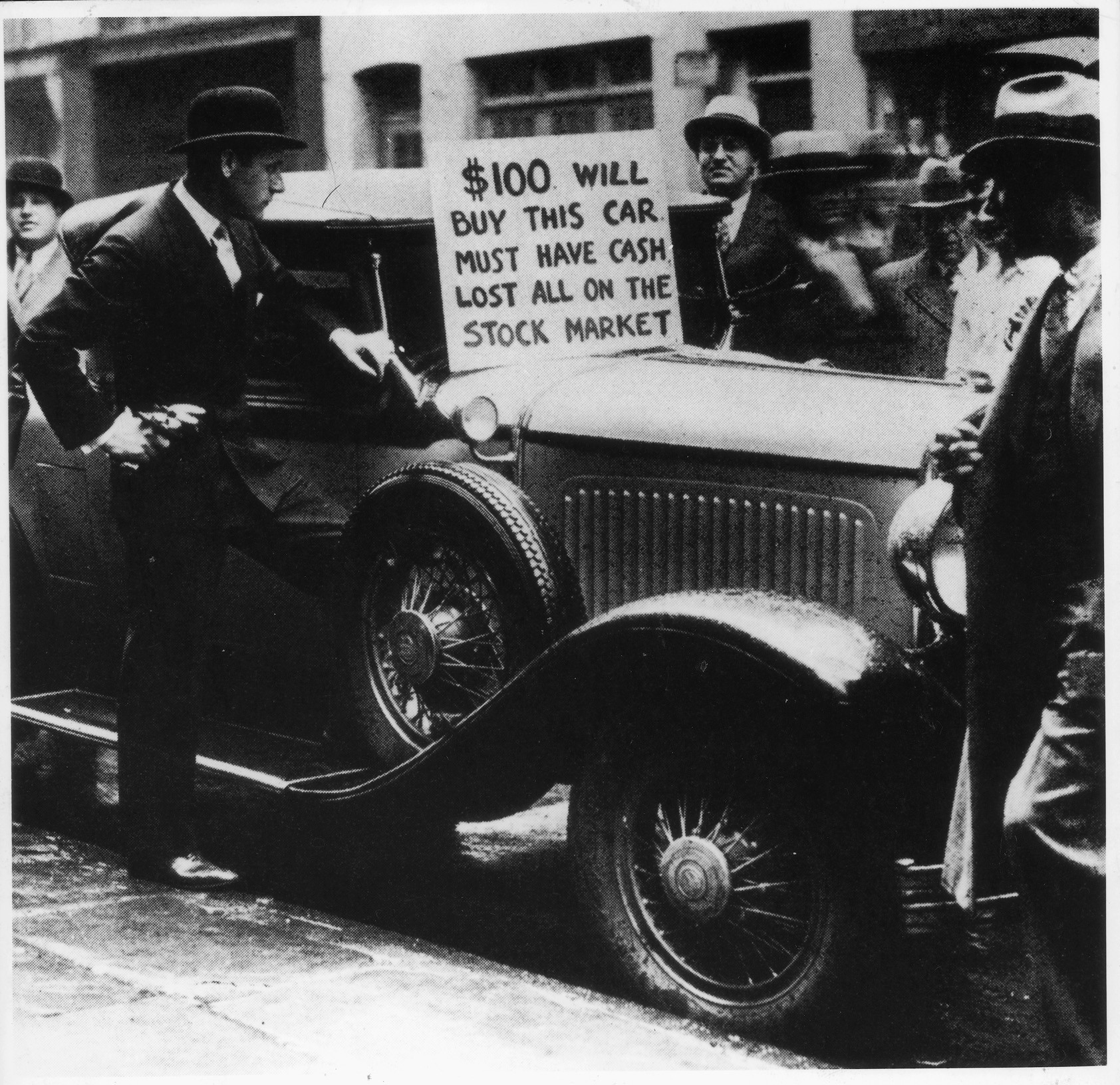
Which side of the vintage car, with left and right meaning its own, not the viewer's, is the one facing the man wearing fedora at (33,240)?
back

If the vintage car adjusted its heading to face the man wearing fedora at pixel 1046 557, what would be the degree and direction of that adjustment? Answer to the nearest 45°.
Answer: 0° — it already faces them

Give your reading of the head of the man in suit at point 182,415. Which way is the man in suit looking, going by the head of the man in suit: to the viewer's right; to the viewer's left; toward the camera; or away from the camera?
to the viewer's right

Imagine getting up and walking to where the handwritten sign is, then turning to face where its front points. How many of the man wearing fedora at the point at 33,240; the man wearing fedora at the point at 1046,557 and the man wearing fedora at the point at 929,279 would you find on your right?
1

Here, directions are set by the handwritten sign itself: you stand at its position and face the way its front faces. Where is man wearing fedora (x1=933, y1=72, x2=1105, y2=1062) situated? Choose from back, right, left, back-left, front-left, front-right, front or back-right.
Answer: front-left

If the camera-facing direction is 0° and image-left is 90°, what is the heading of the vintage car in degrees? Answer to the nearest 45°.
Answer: approximately 315°

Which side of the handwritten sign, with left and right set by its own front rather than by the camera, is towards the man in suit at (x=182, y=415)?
right

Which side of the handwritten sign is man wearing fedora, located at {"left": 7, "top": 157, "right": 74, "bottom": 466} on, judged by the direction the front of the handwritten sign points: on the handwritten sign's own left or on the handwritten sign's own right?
on the handwritten sign's own right

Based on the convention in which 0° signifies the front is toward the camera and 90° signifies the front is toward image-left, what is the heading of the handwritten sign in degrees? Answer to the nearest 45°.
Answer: approximately 0°
